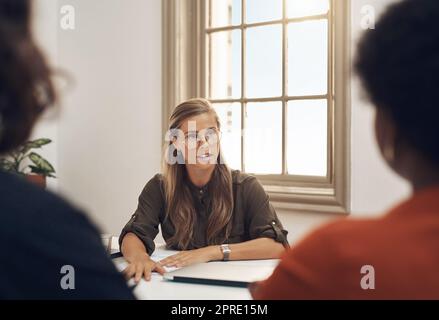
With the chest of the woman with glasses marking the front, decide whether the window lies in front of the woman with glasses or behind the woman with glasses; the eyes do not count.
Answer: behind

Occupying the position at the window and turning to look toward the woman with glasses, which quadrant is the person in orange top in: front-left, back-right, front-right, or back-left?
front-left

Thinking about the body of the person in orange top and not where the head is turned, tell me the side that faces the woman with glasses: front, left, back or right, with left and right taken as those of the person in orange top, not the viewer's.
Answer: front

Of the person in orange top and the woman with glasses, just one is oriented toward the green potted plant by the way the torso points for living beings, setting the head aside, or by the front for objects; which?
the person in orange top

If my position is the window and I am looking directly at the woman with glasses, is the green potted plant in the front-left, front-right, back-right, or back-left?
front-right

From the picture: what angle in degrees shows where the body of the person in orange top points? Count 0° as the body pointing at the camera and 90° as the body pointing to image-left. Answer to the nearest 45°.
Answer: approximately 135°

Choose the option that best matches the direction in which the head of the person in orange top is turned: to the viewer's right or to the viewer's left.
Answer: to the viewer's left

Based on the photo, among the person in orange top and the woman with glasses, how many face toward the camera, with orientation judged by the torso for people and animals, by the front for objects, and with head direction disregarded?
1

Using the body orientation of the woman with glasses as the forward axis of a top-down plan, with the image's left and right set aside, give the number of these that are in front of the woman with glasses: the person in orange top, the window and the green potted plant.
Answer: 1

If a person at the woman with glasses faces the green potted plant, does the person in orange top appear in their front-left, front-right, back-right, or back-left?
back-left

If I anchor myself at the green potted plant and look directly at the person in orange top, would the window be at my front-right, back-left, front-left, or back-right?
front-left

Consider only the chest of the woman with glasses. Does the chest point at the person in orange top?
yes

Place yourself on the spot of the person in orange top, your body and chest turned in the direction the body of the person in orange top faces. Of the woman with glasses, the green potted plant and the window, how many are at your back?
0

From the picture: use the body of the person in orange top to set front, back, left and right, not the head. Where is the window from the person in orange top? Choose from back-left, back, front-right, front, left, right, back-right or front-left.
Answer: front-right

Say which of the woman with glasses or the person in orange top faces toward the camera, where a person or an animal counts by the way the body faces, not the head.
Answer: the woman with glasses

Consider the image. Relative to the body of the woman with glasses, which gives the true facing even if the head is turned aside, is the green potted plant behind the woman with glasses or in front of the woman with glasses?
behind

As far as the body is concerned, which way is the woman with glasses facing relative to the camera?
toward the camera

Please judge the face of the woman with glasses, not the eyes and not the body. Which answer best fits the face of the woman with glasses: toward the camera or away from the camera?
toward the camera

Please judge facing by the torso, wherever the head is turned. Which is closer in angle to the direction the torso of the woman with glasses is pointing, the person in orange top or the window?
the person in orange top
